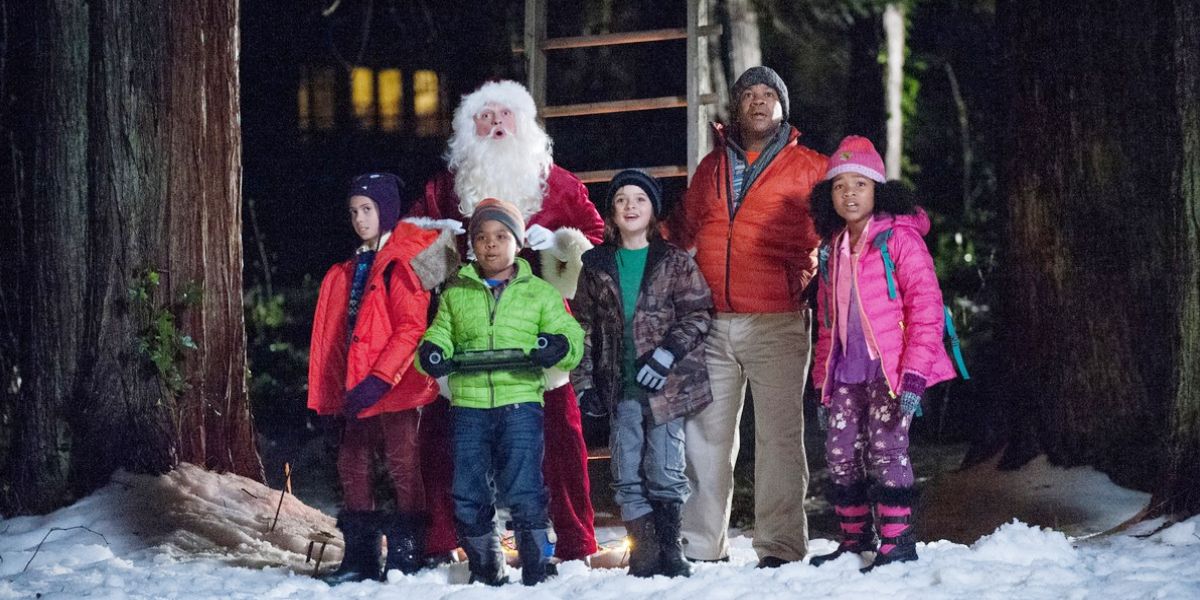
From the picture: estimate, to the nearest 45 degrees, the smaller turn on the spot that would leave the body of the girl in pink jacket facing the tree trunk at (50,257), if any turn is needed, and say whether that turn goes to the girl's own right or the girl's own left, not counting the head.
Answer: approximately 45° to the girl's own right

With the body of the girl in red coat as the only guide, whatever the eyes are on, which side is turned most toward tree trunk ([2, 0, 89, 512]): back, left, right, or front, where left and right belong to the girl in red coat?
right

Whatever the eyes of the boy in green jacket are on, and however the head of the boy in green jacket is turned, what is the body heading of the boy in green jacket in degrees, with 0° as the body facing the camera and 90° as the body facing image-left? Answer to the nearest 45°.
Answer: approximately 0°

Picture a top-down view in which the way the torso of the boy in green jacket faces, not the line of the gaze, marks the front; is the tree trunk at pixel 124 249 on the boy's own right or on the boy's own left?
on the boy's own right

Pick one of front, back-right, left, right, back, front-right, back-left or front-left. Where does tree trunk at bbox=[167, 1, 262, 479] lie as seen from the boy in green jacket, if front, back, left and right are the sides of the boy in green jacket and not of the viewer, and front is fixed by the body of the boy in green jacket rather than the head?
back-right

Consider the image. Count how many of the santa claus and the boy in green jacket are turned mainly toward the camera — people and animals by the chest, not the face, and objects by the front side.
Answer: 2

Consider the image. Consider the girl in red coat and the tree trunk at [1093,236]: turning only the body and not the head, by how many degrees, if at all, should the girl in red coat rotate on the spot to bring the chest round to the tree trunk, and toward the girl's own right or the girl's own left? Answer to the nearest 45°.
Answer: approximately 135° to the girl's own left

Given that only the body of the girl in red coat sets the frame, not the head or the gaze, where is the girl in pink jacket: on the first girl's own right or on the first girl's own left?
on the first girl's own left

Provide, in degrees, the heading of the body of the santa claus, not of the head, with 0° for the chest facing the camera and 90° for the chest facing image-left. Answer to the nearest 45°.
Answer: approximately 0°

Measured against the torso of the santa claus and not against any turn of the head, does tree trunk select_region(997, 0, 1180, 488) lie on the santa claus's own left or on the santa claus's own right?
on the santa claus's own left
